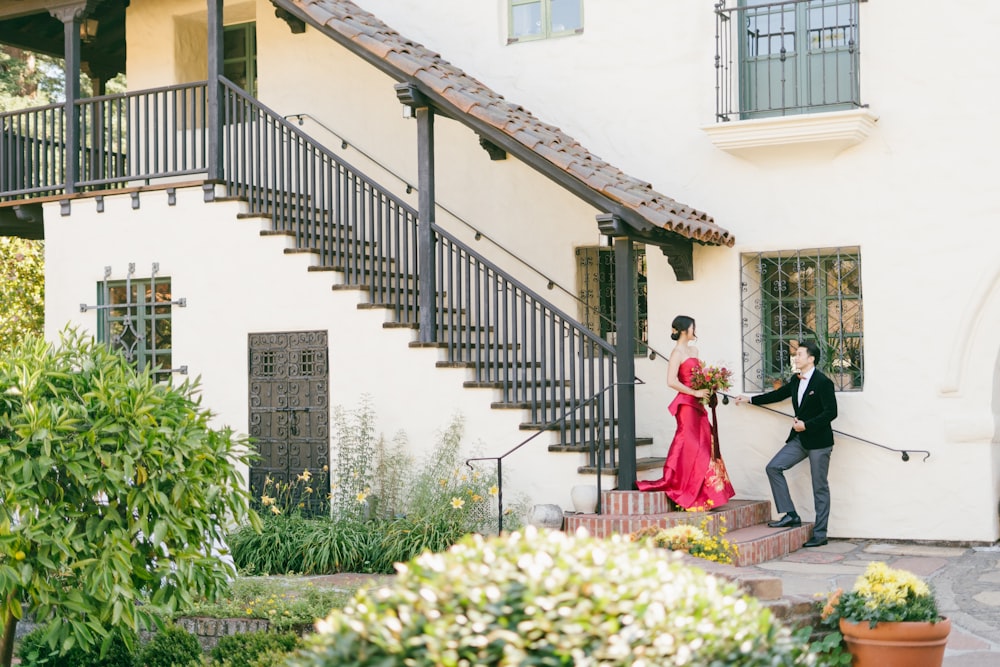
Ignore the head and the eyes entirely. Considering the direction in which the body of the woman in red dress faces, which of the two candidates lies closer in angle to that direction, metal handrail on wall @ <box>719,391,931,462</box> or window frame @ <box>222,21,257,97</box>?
the metal handrail on wall

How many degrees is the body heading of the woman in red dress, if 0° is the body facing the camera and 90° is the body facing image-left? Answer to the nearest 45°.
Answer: approximately 270°

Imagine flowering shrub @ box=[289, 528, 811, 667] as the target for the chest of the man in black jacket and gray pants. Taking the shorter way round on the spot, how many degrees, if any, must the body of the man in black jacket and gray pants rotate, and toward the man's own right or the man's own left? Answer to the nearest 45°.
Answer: approximately 45° to the man's own left

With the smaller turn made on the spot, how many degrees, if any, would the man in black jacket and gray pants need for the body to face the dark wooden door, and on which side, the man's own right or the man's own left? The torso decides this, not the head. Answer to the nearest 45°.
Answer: approximately 45° to the man's own right

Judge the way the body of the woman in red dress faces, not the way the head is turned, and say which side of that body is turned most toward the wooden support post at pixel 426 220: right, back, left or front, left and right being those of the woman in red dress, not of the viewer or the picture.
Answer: back

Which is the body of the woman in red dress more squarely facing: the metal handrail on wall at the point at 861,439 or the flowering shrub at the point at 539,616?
the metal handrail on wall

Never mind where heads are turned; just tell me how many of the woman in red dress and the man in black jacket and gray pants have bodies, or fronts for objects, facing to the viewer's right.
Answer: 1

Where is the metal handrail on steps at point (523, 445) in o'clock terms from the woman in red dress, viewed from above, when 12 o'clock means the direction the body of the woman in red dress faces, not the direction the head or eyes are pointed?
The metal handrail on steps is roughly at 6 o'clock from the woman in red dress.

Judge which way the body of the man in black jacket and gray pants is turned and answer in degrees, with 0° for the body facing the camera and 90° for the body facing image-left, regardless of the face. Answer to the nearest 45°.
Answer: approximately 45°

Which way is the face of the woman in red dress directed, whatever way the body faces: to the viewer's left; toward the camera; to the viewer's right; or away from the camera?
to the viewer's right

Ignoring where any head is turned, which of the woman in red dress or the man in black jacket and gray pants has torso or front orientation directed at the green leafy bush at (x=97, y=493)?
the man in black jacket and gray pants

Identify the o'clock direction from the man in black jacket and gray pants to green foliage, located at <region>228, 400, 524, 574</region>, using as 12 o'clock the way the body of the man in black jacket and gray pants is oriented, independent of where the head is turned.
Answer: The green foliage is roughly at 1 o'clock from the man in black jacket and gray pants.
